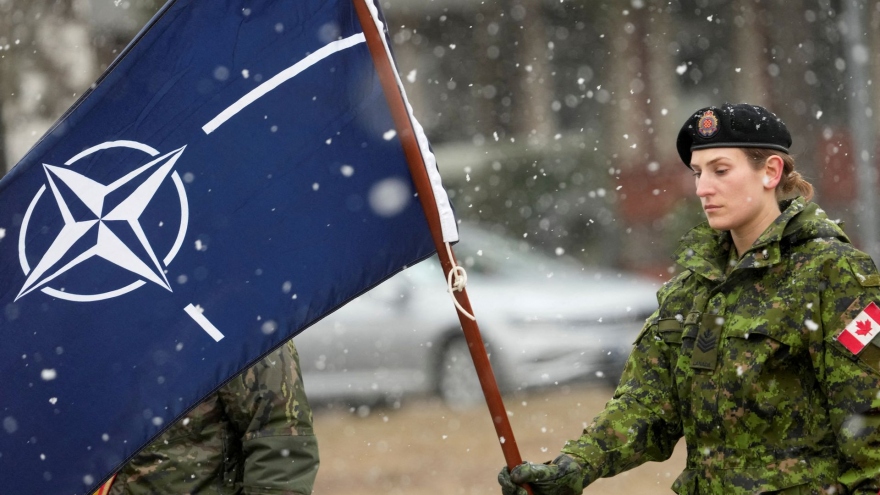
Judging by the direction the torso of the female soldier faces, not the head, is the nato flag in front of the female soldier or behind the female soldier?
in front

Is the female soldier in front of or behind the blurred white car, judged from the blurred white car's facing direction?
in front

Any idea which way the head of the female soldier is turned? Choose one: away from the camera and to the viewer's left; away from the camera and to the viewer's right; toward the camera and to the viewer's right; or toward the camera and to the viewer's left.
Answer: toward the camera and to the viewer's left

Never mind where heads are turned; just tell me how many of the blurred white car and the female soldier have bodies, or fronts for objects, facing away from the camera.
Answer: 0

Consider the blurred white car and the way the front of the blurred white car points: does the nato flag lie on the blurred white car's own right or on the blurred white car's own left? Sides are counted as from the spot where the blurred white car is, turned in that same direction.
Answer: on the blurred white car's own right

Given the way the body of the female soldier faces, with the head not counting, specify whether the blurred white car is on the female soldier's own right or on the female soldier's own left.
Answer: on the female soldier's own right

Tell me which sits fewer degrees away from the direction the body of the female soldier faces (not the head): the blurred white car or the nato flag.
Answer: the nato flag
